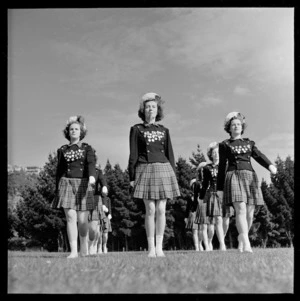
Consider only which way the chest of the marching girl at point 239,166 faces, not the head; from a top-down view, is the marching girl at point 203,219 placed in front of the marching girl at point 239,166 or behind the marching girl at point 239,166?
behind

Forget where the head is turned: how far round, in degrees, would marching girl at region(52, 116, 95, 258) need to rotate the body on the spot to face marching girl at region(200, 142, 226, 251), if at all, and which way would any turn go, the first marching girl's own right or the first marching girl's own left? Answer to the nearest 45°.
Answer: approximately 135° to the first marching girl's own left

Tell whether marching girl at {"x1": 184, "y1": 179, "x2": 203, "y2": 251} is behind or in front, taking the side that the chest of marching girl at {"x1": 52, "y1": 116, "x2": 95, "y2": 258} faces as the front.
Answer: behind

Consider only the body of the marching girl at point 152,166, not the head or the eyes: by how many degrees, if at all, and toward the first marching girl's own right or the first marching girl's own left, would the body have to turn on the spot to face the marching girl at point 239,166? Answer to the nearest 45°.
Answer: approximately 135° to the first marching girl's own left

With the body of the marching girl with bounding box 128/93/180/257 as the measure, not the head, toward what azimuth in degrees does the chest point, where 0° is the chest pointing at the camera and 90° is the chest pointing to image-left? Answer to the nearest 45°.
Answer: approximately 0°

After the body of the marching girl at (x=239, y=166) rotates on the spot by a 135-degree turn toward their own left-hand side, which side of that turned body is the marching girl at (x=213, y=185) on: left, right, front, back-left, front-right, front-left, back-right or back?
front-left

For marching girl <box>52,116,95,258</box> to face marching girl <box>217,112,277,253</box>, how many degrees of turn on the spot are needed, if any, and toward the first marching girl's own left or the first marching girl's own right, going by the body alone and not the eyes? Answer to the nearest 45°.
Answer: approximately 90° to the first marching girl's own left
